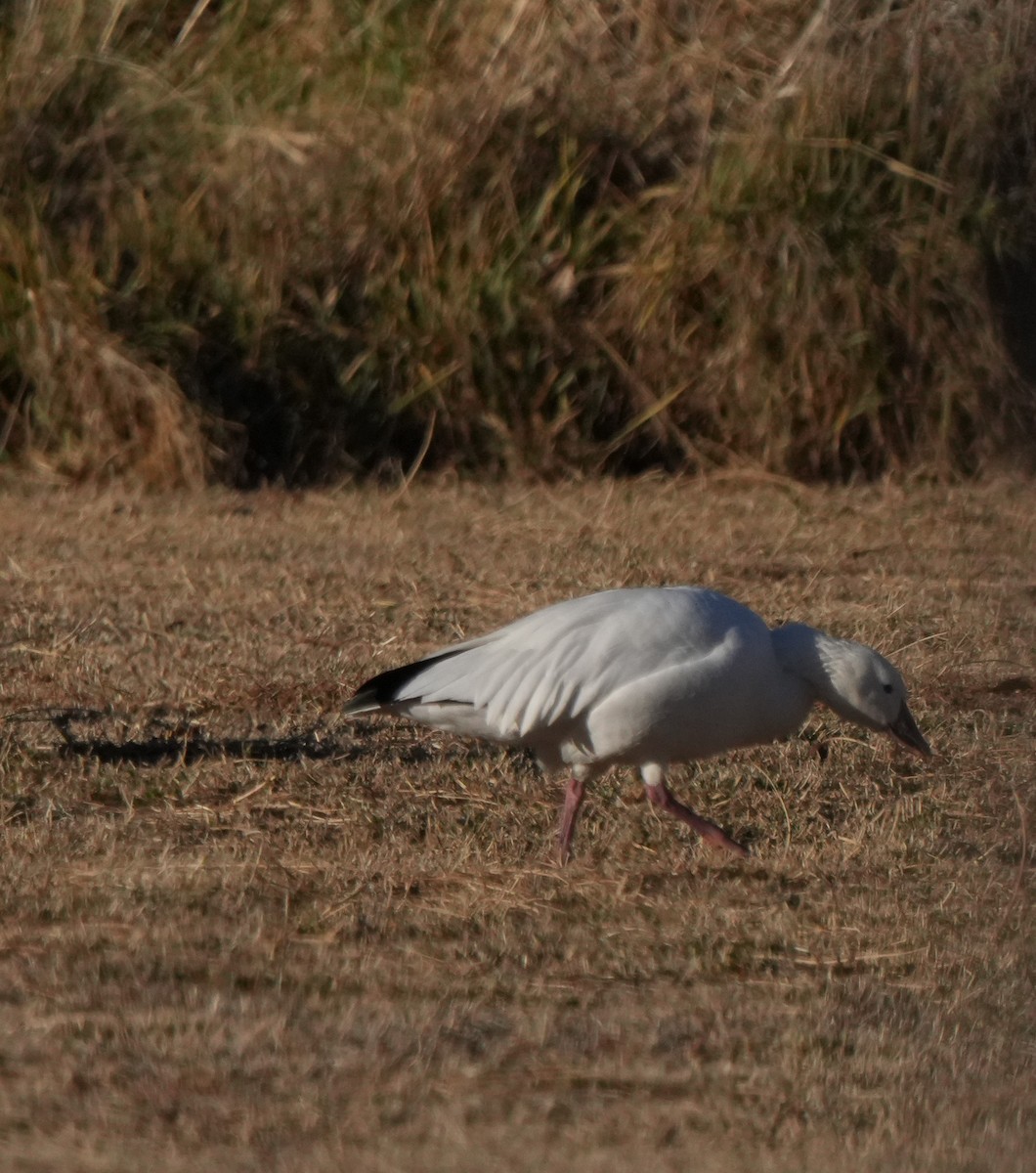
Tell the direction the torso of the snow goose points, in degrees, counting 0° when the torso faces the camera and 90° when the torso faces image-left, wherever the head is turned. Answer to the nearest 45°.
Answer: approximately 270°
